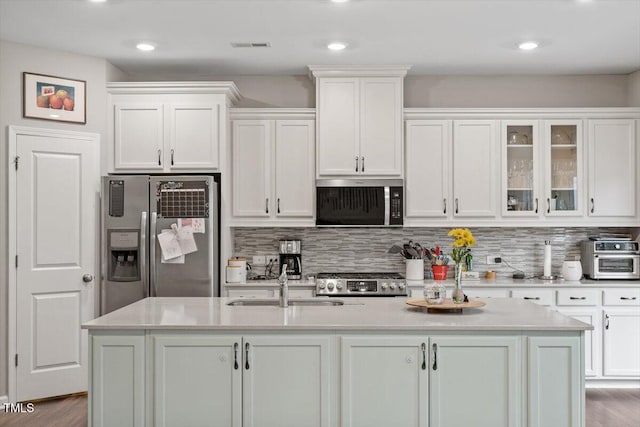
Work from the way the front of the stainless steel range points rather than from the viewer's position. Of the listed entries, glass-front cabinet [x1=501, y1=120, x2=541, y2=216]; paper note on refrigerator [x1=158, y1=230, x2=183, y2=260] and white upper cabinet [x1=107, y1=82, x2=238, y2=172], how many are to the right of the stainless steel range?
2

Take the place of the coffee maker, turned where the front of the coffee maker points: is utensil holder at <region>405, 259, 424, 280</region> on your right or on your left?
on your left

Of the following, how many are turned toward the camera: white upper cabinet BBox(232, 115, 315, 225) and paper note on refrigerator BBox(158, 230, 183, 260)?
2

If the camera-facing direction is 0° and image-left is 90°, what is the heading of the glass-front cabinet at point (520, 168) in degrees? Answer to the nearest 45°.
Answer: approximately 0°

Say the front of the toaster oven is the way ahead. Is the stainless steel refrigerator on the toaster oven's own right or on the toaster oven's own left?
on the toaster oven's own right

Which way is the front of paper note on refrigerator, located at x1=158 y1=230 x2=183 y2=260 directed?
toward the camera

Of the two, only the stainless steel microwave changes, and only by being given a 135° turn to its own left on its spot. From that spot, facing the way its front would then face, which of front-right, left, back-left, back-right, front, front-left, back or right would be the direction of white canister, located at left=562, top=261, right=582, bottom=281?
front-right

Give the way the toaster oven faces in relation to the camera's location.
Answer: facing the viewer

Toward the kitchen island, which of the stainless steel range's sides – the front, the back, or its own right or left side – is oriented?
front

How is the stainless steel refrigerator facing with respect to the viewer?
toward the camera

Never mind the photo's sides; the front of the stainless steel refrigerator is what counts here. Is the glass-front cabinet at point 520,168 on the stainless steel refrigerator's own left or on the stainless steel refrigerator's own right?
on the stainless steel refrigerator's own left

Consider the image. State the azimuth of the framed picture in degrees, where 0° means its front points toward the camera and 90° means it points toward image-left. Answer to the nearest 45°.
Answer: approximately 315°

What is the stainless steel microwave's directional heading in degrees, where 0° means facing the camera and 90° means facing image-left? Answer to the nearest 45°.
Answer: approximately 0°

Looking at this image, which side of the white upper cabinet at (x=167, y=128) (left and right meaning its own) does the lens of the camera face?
front
